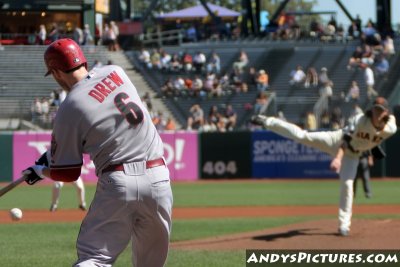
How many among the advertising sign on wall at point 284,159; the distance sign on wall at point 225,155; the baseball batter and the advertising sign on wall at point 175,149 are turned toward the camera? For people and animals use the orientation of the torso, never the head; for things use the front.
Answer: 3

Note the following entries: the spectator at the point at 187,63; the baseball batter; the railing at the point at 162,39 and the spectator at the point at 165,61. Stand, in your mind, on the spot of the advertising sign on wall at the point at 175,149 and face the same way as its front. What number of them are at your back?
3

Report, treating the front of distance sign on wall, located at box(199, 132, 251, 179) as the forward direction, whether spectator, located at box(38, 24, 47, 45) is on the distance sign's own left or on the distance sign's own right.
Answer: on the distance sign's own right

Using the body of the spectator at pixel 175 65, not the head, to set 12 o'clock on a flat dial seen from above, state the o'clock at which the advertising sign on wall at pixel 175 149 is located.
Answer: The advertising sign on wall is roughly at 12 o'clock from the spectator.

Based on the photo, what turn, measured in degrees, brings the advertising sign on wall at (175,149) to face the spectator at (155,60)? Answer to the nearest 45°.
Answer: approximately 180°

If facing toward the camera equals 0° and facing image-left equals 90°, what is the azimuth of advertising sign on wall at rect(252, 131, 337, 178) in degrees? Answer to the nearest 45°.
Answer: approximately 0°
